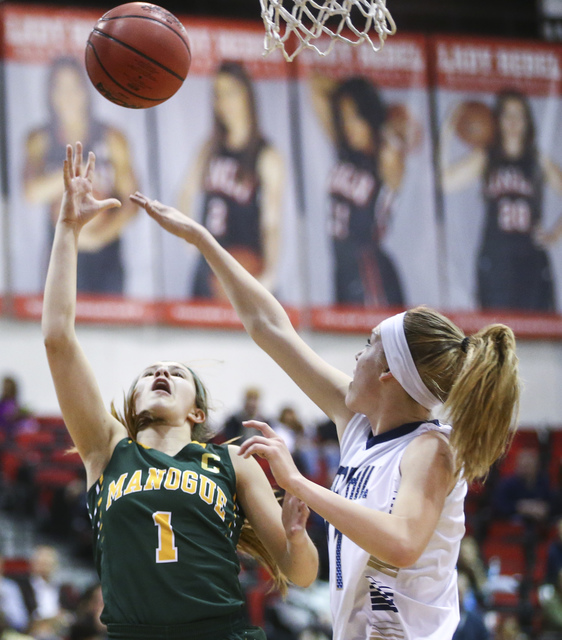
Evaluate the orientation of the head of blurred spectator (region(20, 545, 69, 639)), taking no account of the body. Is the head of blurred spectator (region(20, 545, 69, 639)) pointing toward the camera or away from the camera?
toward the camera

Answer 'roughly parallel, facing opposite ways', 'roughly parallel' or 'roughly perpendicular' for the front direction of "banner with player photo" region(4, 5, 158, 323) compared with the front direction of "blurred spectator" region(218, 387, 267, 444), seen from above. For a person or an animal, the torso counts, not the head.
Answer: roughly parallel

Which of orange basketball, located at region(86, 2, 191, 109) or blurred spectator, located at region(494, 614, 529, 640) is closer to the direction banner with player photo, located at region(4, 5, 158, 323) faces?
the orange basketball

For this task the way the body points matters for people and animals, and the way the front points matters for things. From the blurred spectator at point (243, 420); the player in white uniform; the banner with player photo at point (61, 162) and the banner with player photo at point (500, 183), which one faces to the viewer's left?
the player in white uniform

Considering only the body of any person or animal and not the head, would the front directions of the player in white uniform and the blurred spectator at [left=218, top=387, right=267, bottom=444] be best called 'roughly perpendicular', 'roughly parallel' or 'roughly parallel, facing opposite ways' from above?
roughly perpendicular

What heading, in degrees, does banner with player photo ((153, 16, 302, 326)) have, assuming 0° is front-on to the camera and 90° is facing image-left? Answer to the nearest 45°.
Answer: approximately 0°

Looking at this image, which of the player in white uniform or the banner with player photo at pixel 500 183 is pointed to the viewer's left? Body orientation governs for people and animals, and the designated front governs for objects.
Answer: the player in white uniform

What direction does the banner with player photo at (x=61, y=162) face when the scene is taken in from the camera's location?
facing the viewer

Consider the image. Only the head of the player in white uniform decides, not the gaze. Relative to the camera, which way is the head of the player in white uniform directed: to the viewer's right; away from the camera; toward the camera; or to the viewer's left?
to the viewer's left

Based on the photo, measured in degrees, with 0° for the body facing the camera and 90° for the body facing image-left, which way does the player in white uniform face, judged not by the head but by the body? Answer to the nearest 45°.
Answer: approximately 90°

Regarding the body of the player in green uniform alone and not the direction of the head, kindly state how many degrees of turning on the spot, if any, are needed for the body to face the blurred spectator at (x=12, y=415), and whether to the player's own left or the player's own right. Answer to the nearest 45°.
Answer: approximately 180°

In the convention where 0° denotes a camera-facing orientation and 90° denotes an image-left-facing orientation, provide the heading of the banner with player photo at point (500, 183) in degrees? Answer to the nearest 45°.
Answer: approximately 0°

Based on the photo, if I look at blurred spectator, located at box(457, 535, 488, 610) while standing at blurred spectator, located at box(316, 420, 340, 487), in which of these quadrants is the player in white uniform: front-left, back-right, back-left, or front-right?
front-right

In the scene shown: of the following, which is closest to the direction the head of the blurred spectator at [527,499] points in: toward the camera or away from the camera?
toward the camera
